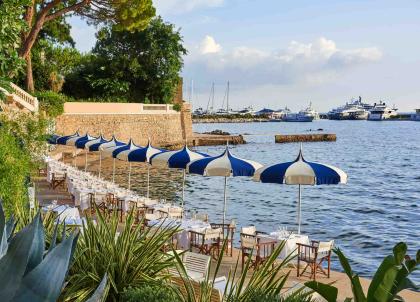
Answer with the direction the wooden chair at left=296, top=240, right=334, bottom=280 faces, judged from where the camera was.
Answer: facing away from the viewer and to the left of the viewer

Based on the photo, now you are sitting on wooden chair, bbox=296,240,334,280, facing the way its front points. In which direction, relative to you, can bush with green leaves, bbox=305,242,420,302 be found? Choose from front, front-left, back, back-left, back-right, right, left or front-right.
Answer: back-left

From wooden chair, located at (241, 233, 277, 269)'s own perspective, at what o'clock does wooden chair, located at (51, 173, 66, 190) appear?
wooden chair, located at (51, 173, 66, 190) is roughly at 9 o'clock from wooden chair, located at (241, 233, 277, 269).

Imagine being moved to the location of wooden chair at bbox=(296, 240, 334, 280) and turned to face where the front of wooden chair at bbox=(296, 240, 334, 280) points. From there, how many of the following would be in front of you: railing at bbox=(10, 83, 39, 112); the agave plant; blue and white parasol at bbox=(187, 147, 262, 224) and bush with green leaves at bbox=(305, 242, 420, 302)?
2
